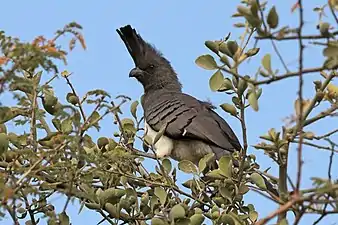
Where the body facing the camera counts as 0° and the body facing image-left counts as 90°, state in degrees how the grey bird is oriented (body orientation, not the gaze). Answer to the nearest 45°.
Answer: approximately 90°
